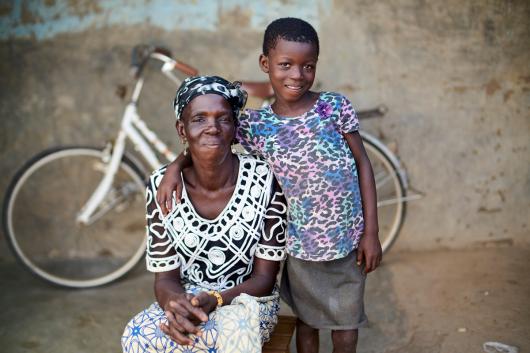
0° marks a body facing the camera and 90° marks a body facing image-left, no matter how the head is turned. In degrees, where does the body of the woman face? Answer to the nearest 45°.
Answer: approximately 0°

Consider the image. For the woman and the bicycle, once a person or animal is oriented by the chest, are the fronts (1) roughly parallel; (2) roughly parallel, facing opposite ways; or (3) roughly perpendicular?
roughly perpendicular

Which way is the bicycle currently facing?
to the viewer's left

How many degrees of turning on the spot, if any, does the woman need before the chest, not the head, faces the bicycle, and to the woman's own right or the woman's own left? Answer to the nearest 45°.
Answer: approximately 180°

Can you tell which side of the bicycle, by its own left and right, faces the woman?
left

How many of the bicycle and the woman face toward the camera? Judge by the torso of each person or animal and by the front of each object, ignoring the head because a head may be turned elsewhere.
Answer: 1
